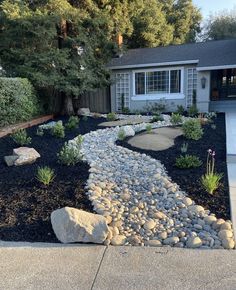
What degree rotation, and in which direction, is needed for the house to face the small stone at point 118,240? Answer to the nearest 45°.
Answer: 0° — it already faces it

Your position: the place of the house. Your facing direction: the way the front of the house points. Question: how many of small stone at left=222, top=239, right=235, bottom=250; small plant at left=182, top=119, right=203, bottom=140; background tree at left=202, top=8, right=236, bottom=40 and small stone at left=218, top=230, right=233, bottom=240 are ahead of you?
3

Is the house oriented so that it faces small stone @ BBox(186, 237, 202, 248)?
yes

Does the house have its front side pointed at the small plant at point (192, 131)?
yes

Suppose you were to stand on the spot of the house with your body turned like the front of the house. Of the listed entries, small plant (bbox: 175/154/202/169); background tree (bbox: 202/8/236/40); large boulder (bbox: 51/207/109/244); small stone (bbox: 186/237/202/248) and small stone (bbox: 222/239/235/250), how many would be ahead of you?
4

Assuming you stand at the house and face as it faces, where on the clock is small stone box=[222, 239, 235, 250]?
The small stone is roughly at 12 o'clock from the house.

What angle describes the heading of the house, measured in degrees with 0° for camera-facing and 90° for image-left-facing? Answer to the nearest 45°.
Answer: approximately 0°

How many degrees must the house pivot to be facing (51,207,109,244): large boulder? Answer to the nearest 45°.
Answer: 0° — it already faces it

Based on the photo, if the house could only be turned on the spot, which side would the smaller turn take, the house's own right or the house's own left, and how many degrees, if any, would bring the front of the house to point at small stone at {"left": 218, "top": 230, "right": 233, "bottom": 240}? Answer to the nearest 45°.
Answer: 0° — it already faces it
